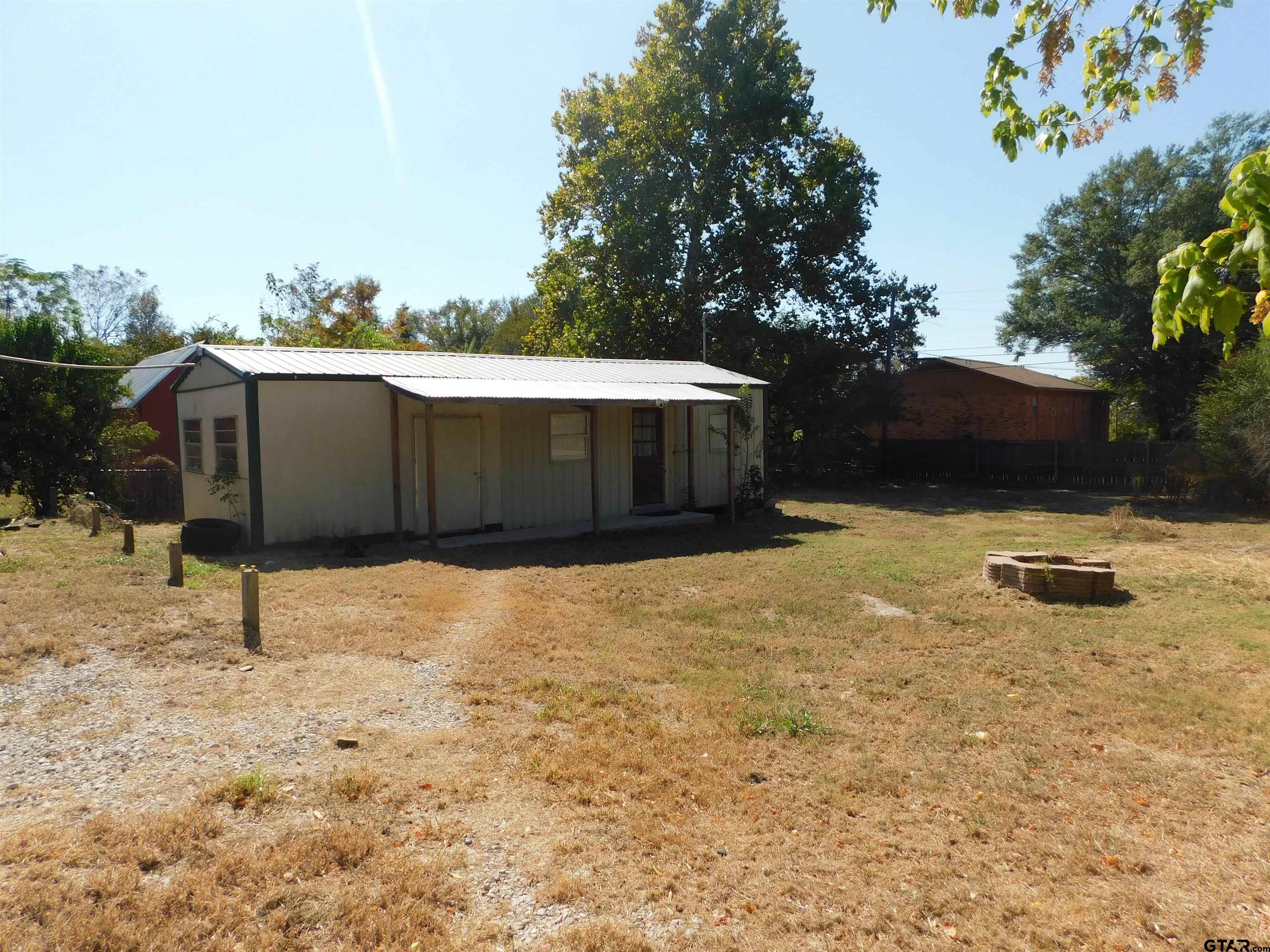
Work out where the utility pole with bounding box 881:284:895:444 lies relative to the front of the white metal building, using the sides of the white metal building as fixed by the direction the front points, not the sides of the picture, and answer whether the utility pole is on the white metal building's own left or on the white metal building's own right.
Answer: on the white metal building's own left

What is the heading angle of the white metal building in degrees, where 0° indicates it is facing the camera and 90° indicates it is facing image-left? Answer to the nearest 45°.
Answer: approximately 315°

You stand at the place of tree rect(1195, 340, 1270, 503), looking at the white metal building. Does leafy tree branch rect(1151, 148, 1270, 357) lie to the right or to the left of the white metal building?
left

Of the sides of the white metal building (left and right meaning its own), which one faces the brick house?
left

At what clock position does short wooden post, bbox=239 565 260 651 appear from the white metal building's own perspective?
The short wooden post is roughly at 2 o'clock from the white metal building.

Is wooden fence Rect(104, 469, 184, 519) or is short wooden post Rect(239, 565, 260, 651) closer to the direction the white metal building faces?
the short wooden post
